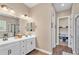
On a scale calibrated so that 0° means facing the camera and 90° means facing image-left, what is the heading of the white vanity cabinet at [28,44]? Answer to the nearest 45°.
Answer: approximately 315°

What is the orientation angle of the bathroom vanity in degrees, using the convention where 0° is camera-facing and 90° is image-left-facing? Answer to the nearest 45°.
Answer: approximately 315°
